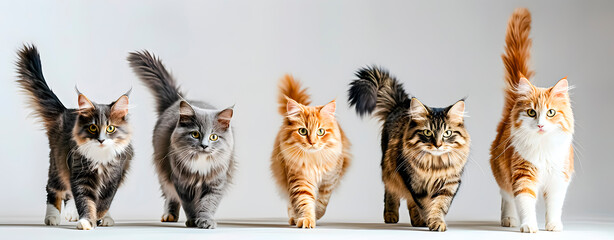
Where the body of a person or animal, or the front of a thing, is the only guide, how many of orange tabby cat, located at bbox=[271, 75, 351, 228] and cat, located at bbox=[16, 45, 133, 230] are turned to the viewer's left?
0

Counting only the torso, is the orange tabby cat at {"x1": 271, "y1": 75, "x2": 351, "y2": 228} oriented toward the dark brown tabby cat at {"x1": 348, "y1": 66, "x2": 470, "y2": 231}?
no

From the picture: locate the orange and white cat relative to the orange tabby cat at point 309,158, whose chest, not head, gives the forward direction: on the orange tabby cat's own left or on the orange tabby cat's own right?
on the orange tabby cat's own left

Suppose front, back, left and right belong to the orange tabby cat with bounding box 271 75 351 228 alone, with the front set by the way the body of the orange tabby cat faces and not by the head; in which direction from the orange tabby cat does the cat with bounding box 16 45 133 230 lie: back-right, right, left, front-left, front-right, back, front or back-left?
right

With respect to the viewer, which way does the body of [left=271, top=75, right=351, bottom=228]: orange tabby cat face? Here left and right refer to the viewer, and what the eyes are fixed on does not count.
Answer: facing the viewer

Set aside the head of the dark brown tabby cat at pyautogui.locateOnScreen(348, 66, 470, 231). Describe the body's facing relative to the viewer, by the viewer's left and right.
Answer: facing the viewer and to the right of the viewer

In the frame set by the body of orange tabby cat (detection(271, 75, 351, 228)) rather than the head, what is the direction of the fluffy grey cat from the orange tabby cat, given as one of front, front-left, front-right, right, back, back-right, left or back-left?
right

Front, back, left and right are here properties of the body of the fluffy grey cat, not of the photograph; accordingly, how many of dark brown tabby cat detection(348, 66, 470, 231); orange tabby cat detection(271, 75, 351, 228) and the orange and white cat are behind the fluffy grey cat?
0

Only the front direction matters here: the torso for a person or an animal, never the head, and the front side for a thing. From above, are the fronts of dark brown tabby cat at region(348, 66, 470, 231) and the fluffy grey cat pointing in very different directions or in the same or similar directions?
same or similar directions

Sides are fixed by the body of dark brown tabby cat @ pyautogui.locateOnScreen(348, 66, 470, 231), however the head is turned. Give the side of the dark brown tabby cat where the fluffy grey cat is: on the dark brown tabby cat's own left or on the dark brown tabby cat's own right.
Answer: on the dark brown tabby cat's own right

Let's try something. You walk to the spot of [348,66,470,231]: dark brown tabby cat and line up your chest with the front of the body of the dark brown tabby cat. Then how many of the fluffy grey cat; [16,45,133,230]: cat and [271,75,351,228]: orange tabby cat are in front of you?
0
